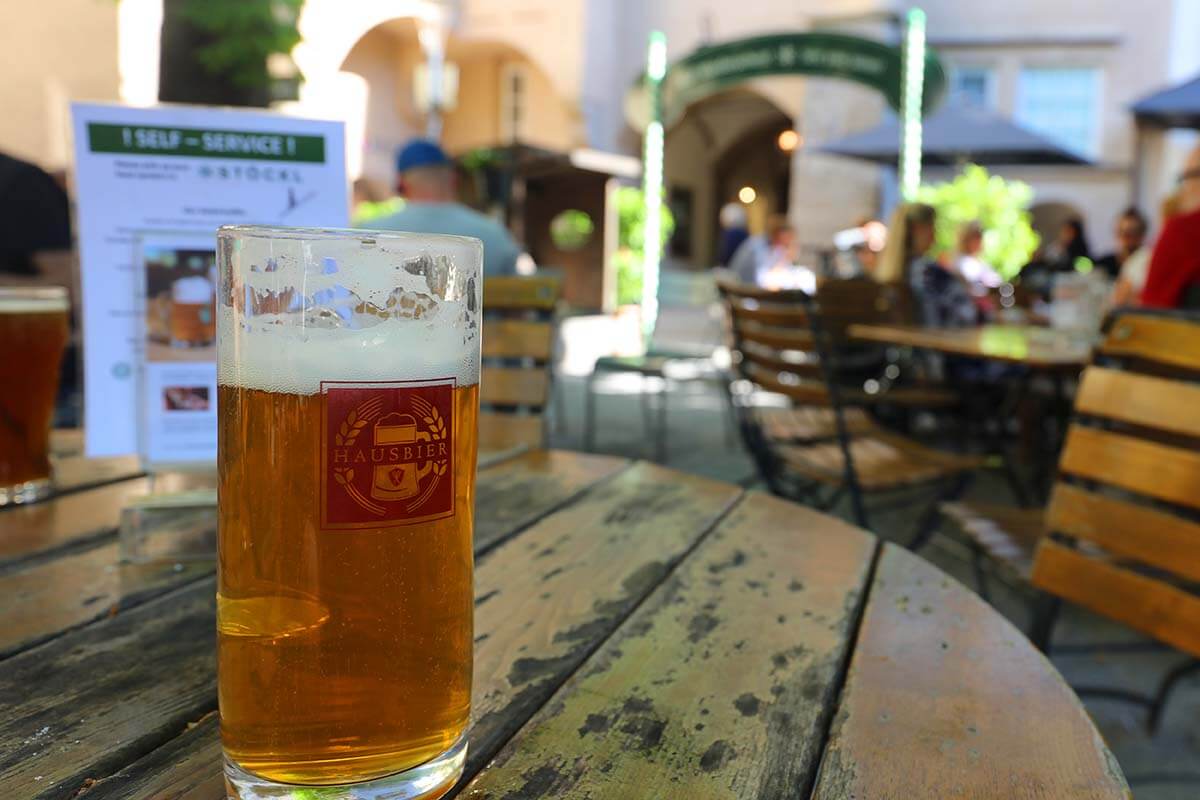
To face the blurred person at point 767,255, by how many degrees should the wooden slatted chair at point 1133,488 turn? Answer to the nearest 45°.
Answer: approximately 45° to its right

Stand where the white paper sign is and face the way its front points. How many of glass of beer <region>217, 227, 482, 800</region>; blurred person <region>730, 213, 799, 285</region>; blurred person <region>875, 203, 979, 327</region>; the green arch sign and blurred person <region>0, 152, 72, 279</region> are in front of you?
1

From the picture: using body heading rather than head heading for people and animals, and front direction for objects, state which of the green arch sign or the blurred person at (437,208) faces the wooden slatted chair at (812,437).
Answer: the green arch sign

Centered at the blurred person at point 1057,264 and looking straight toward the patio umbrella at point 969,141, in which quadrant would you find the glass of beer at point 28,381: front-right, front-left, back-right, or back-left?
back-left

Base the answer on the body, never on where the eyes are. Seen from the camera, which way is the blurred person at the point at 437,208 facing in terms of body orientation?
away from the camera

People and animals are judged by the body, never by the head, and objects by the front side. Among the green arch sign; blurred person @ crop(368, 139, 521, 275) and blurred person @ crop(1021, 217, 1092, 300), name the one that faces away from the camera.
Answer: blurred person @ crop(368, 139, 521, 275)

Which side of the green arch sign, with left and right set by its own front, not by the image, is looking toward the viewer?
front

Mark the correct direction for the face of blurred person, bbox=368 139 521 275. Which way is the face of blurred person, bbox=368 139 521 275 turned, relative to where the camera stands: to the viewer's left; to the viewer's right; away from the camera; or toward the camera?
away from the camera

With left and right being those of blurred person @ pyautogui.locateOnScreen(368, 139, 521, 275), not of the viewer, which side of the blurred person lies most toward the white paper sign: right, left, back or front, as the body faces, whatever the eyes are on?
back

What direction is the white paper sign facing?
toward the camera
